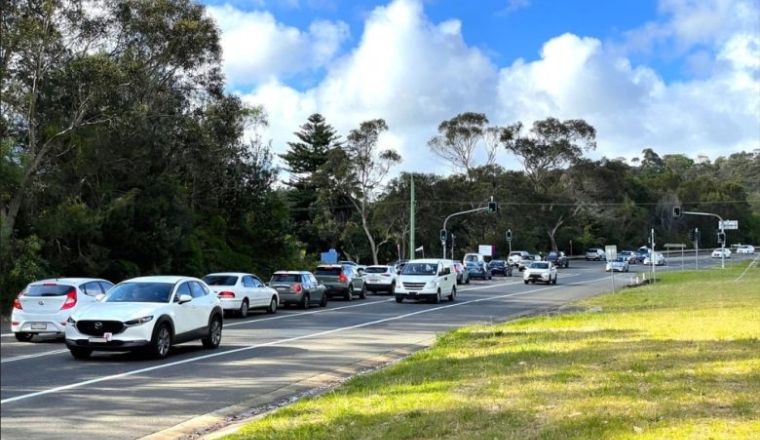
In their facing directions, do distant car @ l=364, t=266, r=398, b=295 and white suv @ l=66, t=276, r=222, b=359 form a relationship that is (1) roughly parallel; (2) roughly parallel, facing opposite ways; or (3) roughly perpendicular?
roughly parallel, facing opposite ways

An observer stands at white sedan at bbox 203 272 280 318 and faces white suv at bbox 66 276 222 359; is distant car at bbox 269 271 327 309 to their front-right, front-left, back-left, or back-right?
back-left

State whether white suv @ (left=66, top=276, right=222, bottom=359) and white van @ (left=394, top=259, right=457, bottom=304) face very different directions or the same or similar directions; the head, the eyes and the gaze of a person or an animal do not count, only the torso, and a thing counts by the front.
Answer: same or similar directions

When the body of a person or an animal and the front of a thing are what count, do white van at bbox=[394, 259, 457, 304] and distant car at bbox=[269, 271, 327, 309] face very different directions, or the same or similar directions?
very different directions

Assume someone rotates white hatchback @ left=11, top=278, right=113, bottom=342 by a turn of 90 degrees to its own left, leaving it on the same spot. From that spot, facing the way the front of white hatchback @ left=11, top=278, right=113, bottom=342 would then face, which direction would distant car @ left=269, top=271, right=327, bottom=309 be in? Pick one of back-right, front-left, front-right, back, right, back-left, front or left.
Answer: right

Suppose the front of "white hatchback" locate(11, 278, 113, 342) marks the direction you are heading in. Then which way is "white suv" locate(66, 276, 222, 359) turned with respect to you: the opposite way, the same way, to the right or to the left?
the opposite way

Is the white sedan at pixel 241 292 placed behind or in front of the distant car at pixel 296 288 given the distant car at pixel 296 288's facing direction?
behind

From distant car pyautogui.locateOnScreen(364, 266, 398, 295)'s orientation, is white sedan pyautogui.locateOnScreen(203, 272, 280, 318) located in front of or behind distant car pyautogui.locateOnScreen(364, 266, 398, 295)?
behind

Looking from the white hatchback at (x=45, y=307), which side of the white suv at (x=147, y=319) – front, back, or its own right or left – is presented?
right

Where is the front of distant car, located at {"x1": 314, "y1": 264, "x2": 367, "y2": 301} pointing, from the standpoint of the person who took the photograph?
facing away from the viewer and to the right of the viewer

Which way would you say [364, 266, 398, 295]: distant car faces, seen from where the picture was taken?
facing away from the viewer and to the right of the viewer

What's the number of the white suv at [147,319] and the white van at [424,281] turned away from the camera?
0

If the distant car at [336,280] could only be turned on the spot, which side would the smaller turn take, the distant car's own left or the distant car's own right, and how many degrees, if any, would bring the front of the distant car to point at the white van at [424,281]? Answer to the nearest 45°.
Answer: approximately 90° to the distant car's own right

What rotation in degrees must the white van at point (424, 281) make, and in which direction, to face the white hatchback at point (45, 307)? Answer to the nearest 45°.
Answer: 0° — it already faces it

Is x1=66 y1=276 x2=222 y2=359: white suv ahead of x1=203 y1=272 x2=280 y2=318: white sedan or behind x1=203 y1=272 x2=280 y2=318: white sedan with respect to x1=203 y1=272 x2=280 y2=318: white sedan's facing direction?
behind

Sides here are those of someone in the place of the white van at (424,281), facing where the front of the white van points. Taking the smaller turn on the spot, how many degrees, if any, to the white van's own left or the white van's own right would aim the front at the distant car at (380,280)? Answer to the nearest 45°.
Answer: approximately 135° to the white van's own right
